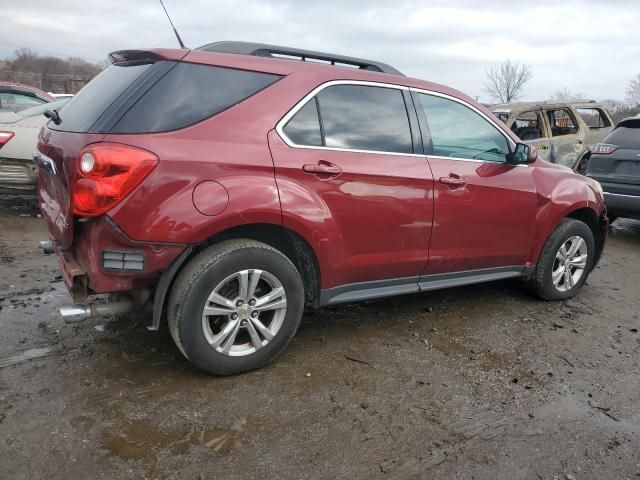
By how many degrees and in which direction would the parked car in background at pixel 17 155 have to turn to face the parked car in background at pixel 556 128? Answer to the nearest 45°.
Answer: approximately 45° to its right

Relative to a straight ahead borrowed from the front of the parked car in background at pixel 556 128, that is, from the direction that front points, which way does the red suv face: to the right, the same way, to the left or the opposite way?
the opposite way

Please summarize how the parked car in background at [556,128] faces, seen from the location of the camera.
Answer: facing the viewer and to the left of the viewer

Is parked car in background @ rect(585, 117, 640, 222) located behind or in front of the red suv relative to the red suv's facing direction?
in front

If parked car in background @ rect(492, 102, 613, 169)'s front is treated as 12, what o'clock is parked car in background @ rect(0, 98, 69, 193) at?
parked car in background @ rect(0, 98, 69, 193) is roughly at 12 o'clock from parked car in background @ rect(492, 102, 613, 169).

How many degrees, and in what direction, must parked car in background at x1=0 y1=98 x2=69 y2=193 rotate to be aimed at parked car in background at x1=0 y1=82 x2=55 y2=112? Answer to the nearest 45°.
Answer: approximately 45° to its left

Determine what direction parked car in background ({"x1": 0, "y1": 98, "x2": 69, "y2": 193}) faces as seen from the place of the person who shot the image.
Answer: facing away from the viewer and to the right of the viewer

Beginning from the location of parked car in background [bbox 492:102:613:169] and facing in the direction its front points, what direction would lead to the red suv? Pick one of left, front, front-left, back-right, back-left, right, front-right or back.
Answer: front-left

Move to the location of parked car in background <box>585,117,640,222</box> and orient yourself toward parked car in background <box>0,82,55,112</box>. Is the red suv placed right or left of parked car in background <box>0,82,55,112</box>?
left

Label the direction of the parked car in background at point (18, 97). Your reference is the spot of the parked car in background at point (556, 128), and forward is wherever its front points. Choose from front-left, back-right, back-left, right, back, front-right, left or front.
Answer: front

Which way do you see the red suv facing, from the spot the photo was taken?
facing away from the viewer and to the right of the viewer
